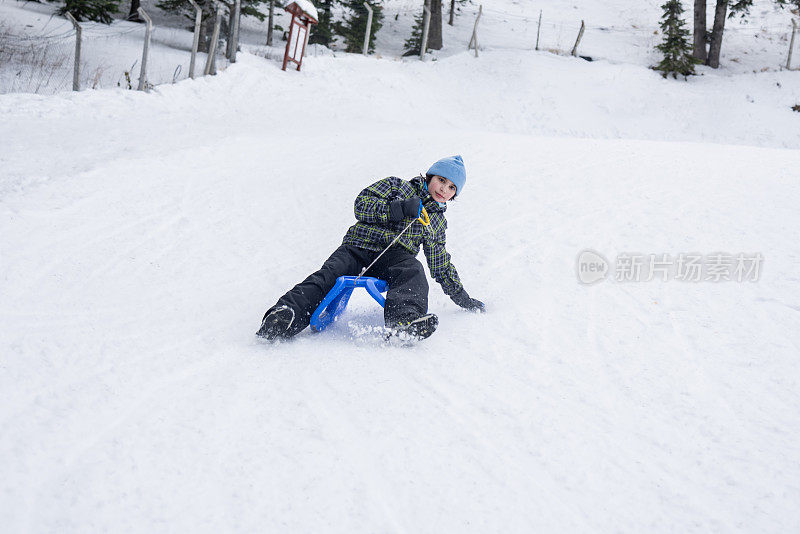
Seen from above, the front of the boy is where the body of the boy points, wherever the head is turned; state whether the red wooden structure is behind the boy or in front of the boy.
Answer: behind

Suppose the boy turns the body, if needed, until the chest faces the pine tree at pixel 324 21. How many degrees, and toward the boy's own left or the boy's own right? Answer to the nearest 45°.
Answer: approximately 180°

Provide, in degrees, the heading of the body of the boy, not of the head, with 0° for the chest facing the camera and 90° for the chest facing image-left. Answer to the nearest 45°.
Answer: approximately 0°

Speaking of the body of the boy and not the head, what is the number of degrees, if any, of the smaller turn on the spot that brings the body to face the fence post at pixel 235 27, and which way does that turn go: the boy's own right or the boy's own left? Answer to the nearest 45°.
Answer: approximately 180°

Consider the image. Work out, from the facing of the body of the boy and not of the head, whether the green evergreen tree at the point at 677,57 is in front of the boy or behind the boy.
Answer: behind
